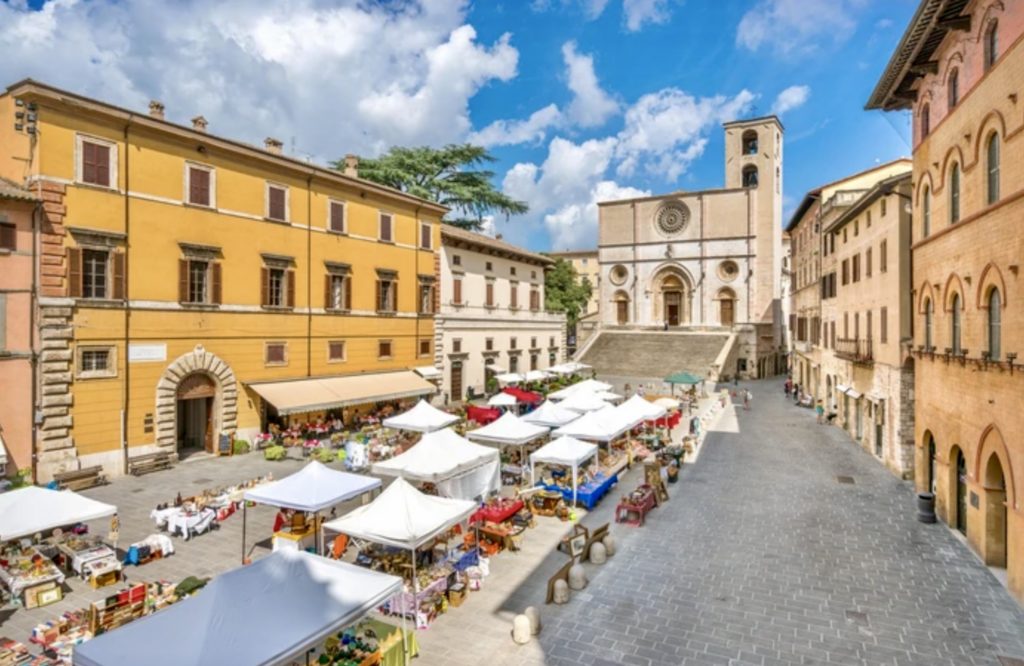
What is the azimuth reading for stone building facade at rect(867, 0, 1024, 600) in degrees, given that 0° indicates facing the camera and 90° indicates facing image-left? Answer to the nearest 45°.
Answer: approximately 45°

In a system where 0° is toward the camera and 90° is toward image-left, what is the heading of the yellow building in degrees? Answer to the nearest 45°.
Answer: approximately 315°

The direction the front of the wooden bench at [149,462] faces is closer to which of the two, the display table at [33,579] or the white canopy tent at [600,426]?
the white canopy tent

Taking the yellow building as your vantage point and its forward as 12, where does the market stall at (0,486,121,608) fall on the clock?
The market stall is roughly at 2 o'clock from the yellow building.

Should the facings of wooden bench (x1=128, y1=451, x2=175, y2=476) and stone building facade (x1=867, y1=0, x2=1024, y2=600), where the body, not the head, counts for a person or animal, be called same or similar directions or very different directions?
very different directions
